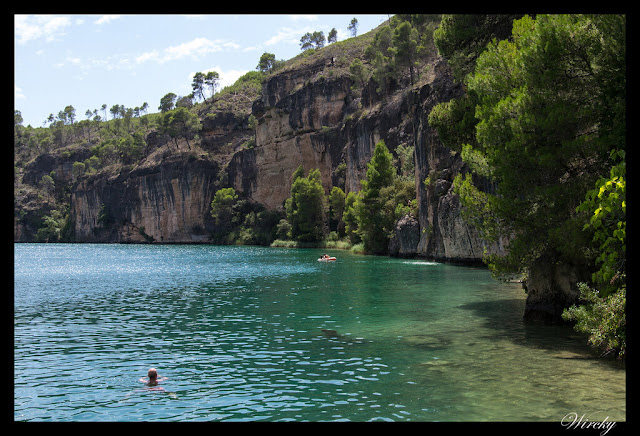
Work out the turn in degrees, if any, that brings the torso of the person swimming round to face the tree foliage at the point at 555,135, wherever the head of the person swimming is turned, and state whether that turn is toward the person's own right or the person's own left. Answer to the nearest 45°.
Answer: approximately 90° to the person's own right

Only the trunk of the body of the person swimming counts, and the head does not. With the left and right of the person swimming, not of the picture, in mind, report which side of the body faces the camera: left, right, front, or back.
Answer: back
